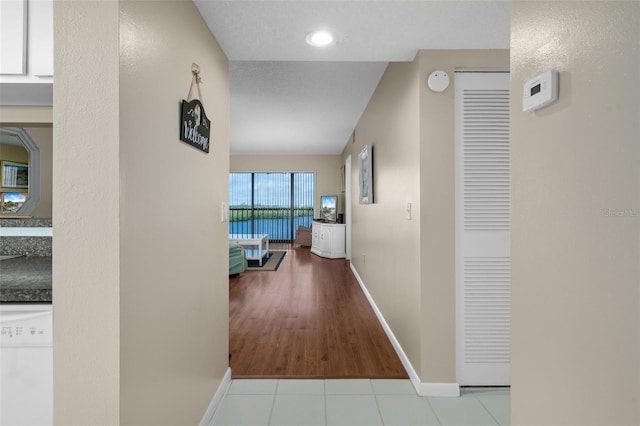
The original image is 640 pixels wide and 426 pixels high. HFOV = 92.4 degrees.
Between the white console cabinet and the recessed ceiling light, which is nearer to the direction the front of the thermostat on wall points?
the recessed ceiling light

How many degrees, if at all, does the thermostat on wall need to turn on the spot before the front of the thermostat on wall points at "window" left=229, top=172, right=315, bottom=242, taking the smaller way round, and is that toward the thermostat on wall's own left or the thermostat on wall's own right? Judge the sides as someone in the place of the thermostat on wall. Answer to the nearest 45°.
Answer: approximately 90° to the thermostat on wall's own right

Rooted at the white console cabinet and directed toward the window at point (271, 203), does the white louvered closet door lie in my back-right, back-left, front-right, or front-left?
back-left

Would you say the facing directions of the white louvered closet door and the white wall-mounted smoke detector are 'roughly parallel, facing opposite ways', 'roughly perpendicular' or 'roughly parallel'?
roughly parallel

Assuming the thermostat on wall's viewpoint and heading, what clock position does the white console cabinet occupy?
The white console cabinet is roughly at 3 o'clock from the thermostat on wall.

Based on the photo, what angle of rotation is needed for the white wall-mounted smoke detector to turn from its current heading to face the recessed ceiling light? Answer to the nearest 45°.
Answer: approximately 45° to its right

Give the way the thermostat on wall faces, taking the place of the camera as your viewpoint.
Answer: facing the viewer and to the left of the viewer

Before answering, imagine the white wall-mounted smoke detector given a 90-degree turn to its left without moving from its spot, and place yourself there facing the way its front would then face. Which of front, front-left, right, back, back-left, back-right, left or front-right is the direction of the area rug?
back-left

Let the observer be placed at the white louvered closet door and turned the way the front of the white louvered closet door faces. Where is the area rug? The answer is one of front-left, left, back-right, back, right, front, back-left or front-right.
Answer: back-right

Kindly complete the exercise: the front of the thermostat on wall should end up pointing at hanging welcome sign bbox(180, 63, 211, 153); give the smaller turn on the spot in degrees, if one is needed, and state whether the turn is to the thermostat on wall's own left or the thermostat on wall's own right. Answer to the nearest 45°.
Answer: approximately 45° to the thermostat on wall's own right
